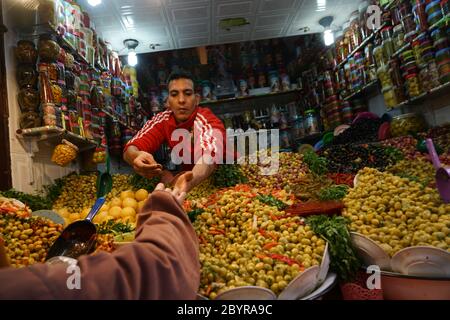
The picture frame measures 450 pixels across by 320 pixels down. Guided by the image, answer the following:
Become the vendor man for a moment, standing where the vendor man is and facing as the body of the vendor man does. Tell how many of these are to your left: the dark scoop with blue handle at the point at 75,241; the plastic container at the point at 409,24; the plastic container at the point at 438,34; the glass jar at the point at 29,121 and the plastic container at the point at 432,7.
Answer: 3

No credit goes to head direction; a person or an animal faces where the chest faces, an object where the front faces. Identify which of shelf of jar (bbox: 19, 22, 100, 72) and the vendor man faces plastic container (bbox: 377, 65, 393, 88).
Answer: the shelf of jar

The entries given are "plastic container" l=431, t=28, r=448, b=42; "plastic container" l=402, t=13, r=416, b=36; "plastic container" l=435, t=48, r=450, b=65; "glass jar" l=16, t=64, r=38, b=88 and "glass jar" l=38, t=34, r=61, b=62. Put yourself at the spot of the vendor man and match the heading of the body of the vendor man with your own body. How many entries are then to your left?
3

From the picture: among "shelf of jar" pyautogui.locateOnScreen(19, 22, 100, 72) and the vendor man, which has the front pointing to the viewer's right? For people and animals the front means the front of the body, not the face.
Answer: the shelf of jar

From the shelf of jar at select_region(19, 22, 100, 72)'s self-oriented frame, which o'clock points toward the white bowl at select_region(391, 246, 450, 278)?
The white bowl is roughly at 2 o'clock from the shelf of jar.

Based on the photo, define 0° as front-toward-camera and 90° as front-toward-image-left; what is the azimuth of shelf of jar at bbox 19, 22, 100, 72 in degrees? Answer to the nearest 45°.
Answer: approximately 270°

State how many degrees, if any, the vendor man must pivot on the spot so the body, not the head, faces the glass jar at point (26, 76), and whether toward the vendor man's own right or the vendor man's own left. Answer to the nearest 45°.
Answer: approximately 90° to the vendor man's own right

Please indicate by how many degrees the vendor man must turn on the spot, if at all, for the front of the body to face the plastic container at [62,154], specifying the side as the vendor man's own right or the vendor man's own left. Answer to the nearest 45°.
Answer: approximately 135° to the vendor man's own right

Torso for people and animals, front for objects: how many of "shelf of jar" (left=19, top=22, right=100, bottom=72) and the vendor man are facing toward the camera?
1

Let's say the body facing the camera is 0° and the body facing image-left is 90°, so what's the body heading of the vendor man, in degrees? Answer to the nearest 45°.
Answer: approximately 0°

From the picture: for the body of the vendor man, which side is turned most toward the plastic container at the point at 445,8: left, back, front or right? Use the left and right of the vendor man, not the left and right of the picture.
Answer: left

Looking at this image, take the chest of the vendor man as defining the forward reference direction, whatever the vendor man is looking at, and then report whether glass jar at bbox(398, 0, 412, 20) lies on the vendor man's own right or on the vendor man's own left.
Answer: on the vendor man's own left

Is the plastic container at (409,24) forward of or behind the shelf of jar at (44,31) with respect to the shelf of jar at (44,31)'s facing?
forward

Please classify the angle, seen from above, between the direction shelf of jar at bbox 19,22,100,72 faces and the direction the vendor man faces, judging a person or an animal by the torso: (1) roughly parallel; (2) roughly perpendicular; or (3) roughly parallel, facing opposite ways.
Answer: roughly perpendicular
